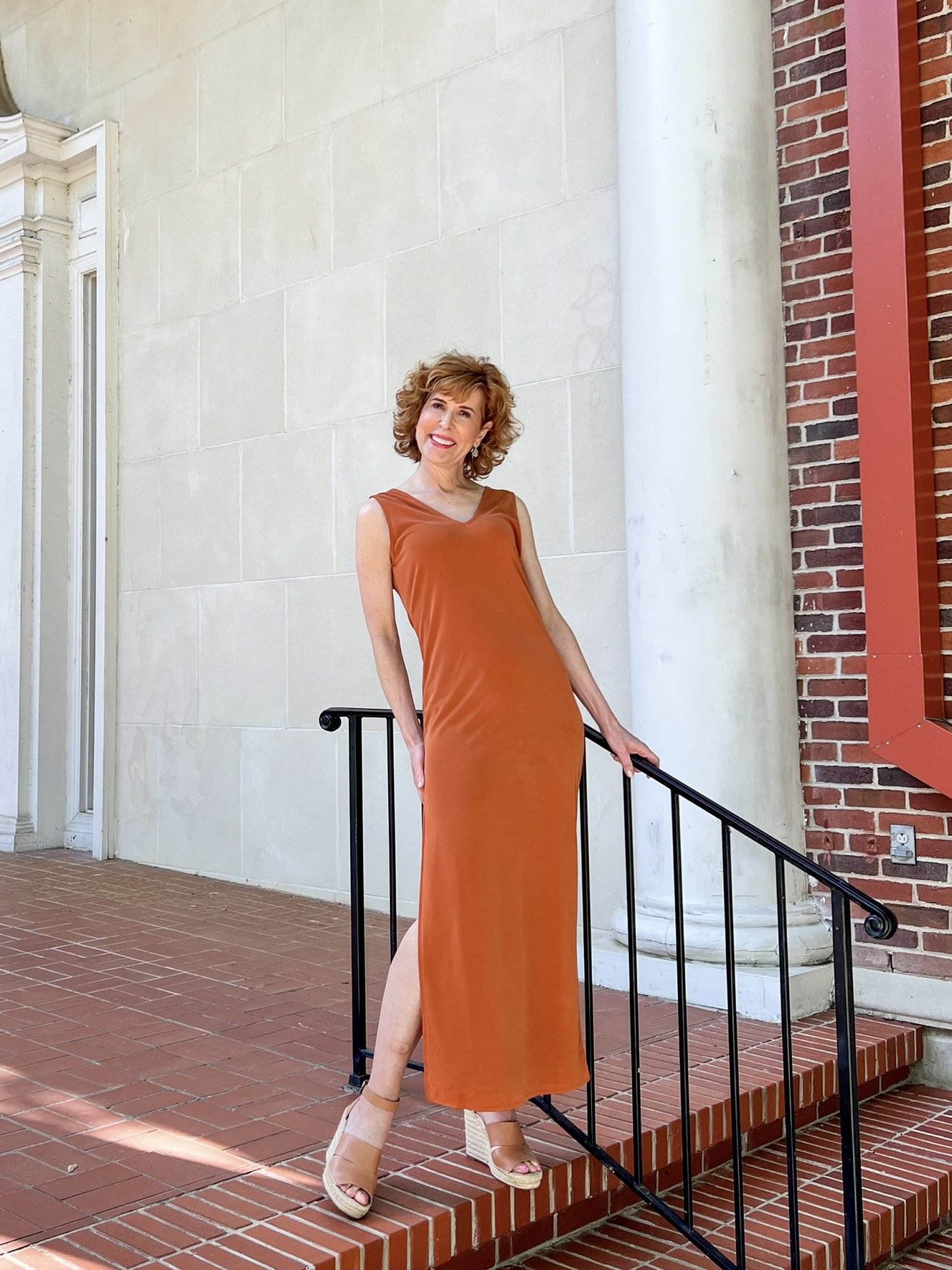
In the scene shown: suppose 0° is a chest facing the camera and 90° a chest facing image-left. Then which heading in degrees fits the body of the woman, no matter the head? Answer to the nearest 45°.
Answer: approximately 0°

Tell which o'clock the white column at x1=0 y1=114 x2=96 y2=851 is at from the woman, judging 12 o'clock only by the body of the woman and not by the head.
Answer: The white column is roughly at 5 o'clock from the woman.

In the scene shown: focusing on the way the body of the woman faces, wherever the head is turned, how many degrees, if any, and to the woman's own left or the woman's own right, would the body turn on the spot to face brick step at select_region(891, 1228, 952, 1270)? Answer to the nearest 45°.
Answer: approximately 135° to the woman's own left

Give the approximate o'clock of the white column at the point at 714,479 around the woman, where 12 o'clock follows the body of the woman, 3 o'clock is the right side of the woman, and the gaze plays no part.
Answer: The white column is roughly at 7 o'clock from the woman.
